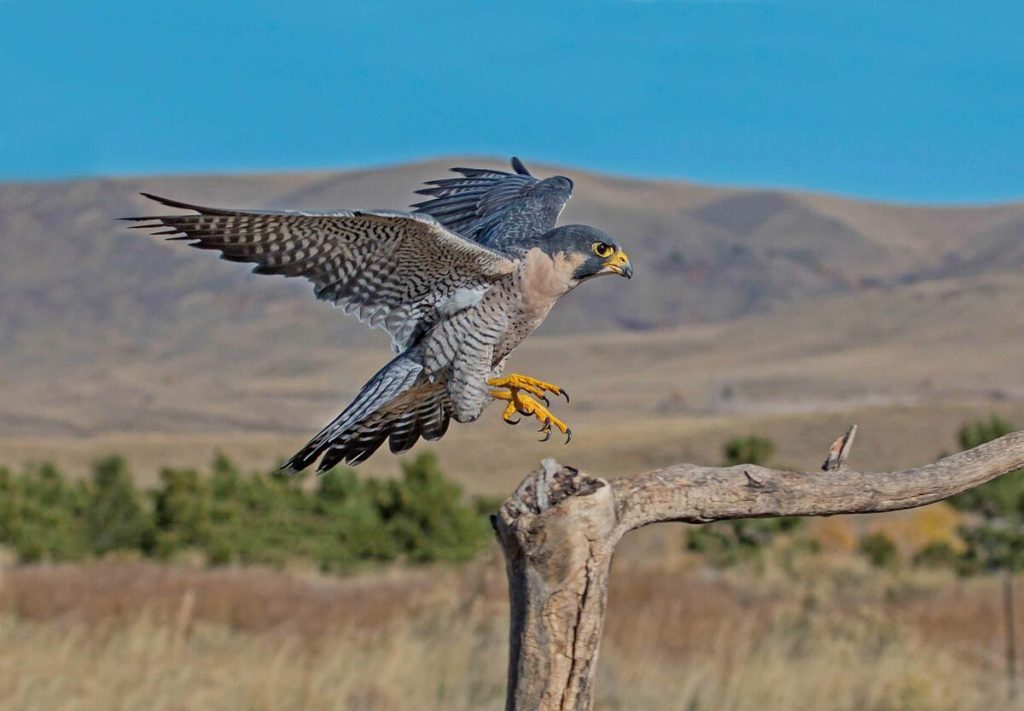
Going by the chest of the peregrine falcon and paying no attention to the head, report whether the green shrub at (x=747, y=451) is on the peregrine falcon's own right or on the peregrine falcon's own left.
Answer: on the peregrine falcon's own left

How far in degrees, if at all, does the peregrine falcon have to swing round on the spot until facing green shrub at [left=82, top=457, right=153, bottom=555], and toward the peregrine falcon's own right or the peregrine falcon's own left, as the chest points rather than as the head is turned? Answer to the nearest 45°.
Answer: approximately 90° to the peregrine falcon's own left

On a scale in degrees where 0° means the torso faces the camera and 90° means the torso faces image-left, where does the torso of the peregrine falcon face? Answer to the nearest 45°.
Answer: approximately 270°

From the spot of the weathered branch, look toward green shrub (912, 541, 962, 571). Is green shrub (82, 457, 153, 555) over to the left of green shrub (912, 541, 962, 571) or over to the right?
left

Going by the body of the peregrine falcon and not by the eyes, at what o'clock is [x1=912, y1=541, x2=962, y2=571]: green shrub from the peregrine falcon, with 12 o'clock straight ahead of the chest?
The green shrub is roughly at 10 o'clock from the peregrine falcon.
